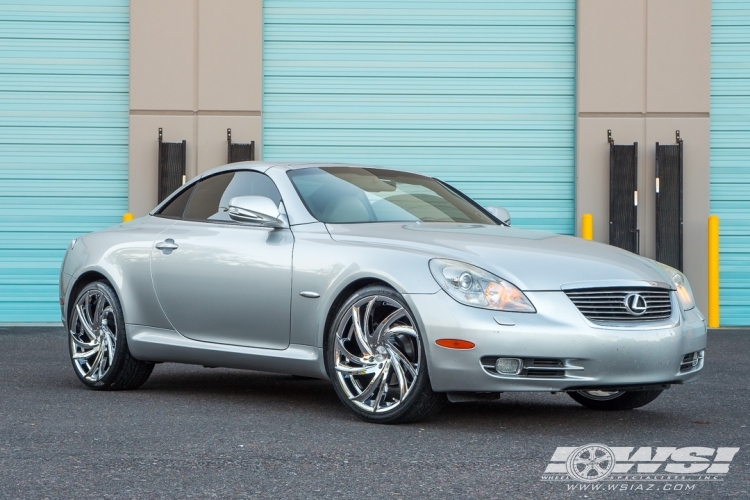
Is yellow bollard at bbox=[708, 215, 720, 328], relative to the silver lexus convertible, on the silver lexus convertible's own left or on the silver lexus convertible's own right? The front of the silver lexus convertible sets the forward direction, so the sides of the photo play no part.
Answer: on the silver lexus convertible's own left

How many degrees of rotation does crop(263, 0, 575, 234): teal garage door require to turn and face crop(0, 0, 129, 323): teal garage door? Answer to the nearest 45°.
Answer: approximately 90° to its right

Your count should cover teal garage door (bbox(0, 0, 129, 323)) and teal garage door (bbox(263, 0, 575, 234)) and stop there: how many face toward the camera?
2

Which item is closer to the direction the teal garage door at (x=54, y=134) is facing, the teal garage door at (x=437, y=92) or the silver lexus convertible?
the silver lexus convertible

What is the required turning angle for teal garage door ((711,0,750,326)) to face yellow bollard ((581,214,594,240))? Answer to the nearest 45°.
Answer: approximately 45° to its right

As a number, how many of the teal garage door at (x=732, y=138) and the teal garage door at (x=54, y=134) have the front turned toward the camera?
2

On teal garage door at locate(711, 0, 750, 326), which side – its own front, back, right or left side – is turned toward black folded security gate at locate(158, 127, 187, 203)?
right

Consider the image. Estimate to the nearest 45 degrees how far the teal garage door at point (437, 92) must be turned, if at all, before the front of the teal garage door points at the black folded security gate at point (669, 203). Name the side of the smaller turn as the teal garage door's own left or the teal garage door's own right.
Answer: approximately 90° to the teal garage door's own left
